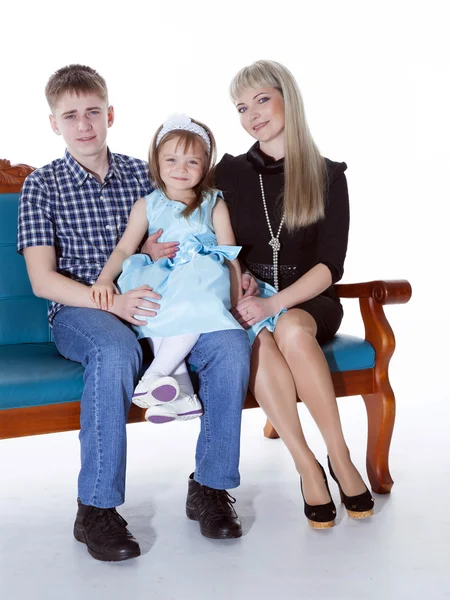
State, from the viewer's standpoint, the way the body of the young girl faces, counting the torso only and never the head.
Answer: toward the camera

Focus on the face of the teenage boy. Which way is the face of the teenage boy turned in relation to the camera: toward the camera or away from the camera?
toward the camera

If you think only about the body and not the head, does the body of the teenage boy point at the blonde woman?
no

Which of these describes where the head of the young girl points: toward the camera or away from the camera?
toward the camera

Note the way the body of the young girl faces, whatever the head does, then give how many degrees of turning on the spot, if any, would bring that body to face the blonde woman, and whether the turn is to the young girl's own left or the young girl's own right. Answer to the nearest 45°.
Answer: approximately 135° to the young girl's own left

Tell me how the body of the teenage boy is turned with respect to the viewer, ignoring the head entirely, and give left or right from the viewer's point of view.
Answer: facing the viewer and to the right of the viewer
